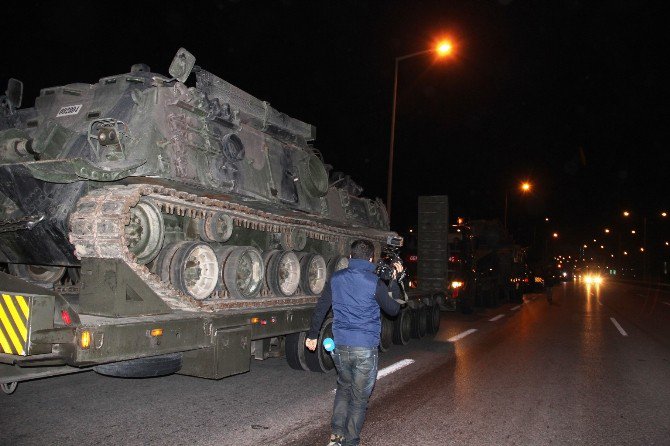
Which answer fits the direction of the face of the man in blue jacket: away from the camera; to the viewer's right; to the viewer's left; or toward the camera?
away from the camera

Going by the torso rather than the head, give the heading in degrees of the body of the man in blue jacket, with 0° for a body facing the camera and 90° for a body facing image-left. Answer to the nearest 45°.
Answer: approximately 180°

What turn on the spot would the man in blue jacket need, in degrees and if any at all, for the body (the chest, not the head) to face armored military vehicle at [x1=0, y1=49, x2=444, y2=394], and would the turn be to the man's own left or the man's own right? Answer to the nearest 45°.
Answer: approximately 45° to the man's own left

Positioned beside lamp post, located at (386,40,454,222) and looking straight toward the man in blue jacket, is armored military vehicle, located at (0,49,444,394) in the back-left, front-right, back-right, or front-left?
front-right

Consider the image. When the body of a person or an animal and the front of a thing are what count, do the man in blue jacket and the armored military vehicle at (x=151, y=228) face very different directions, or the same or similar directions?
very different directions

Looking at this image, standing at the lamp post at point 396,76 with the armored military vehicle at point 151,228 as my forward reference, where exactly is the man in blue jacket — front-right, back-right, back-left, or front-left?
front-left

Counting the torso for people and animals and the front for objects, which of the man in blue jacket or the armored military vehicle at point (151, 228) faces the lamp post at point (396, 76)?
the man in blue jacket

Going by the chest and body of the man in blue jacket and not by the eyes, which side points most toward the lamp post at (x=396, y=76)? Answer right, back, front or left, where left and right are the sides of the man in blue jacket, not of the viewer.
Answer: front

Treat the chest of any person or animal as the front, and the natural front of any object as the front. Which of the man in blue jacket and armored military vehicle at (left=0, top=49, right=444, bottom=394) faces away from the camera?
the man in blue jacket

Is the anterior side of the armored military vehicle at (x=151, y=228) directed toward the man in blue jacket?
no
